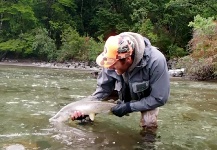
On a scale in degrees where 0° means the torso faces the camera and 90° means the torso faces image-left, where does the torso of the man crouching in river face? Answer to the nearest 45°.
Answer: approximately 45°
